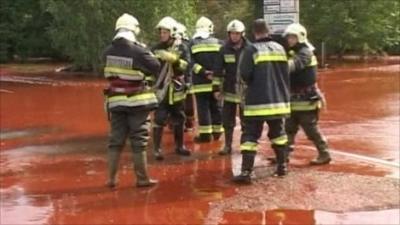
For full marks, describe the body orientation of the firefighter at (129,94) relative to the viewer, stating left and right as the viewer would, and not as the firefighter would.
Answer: facing away from the viewer and to the right of the viewer

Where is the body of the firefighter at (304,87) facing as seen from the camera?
to the viewer's left

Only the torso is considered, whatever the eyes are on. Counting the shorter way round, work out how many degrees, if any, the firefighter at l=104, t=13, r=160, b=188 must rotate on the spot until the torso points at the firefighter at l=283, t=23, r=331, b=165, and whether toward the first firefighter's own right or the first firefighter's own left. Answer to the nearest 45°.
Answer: approximately 45° to the first firefighter's own right

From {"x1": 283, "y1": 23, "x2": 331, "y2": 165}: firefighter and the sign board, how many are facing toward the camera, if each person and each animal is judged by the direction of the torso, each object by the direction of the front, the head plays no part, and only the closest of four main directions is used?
1

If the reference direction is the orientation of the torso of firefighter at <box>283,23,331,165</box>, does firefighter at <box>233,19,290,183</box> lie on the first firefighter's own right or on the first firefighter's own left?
on the first firefighter's own left

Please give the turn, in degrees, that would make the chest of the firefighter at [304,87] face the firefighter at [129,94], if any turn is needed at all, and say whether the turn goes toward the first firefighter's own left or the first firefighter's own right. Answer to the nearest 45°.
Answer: approximately 45° to the first firefighter's own left

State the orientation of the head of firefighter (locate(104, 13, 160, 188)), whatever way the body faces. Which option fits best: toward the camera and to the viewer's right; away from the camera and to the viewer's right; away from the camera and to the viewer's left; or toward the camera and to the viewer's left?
away from the camera and to the viewer's right

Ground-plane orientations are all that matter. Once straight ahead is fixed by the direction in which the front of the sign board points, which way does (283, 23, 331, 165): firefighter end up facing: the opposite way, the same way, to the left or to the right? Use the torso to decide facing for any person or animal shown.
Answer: to the right
